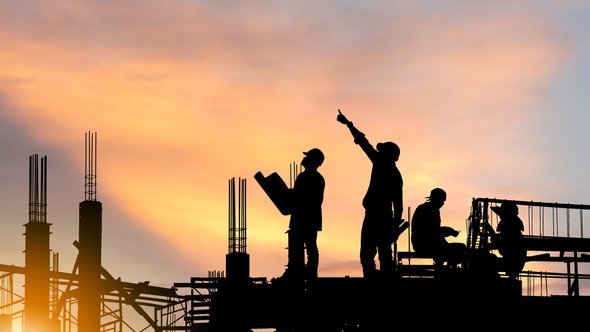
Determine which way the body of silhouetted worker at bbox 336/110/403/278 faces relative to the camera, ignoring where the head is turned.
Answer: to the viewer's left

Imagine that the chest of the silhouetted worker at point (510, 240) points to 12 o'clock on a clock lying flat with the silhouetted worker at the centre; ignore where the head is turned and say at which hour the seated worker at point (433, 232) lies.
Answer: The seated worker is roughly at 11 o'clock from the silhouetted worker.

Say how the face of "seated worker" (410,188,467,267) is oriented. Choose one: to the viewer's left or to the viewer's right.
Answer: to the viewer's right

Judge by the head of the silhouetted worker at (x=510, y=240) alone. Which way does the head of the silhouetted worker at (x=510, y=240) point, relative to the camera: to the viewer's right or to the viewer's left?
to the viewer's left

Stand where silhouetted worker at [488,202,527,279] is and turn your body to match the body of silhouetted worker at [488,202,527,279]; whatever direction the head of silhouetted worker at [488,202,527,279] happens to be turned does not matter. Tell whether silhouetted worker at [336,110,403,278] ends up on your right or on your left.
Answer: on your left

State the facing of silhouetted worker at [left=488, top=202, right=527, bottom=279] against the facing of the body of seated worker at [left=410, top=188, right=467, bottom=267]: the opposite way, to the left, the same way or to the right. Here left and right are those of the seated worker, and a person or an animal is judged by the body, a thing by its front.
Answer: the opposite way

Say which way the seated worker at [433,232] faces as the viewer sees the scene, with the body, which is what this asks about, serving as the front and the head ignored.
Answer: to the viewer's right

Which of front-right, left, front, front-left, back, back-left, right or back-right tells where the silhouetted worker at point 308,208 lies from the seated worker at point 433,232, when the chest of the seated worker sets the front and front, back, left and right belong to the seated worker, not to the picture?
back-right

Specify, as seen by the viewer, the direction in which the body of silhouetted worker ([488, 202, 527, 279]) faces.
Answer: to the viewer's left

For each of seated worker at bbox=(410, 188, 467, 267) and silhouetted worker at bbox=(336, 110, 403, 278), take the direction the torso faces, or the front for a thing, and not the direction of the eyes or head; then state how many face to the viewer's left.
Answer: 1
